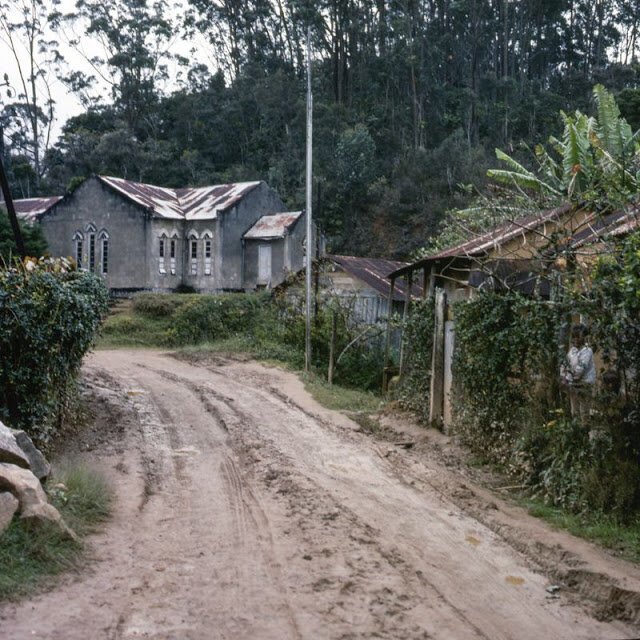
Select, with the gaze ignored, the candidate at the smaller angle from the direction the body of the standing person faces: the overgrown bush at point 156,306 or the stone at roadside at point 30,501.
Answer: the stone at roadside

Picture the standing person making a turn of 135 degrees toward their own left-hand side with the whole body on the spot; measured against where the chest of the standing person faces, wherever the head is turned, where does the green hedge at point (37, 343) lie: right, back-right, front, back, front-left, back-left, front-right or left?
back

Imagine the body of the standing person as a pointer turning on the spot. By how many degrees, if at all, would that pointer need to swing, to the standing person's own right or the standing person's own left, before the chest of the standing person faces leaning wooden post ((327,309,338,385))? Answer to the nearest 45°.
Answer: approximately 90° to the standing person's own right

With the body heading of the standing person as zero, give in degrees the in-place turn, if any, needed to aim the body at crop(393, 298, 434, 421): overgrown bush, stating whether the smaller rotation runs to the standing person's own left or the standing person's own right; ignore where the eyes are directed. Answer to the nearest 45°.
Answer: approximately 90° to the standing person's own right

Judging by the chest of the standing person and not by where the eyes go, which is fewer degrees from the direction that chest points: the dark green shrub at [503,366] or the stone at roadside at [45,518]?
the stone at roadside

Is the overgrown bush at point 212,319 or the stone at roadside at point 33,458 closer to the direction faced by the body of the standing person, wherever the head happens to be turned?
the stone at roadside

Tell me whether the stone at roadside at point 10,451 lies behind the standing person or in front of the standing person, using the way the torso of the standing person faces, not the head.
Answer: in front

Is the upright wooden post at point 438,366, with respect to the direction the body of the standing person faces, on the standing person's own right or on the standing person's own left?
on the standing person's own right

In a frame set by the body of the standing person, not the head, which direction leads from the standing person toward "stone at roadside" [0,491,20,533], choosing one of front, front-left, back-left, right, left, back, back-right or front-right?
front

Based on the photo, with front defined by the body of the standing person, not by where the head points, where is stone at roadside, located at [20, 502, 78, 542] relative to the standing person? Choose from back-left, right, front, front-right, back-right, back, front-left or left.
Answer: front

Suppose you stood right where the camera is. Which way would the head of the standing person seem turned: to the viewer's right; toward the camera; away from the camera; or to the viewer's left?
toward the camera

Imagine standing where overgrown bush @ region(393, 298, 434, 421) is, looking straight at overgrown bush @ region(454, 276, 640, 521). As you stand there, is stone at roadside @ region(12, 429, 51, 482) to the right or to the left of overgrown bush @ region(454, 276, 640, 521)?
right

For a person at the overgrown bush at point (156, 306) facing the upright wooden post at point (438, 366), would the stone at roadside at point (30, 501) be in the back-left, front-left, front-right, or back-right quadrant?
front-right

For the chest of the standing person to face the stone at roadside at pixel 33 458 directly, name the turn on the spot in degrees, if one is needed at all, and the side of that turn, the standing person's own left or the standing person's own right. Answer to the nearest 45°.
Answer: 0° — they already face it

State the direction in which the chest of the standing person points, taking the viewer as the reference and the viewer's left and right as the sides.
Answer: facing the viewer and to the left of the viewer

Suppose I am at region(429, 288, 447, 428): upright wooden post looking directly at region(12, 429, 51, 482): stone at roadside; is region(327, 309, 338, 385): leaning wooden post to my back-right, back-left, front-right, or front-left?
back-right

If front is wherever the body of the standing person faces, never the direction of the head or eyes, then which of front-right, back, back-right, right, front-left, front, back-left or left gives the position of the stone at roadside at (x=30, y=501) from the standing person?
front
